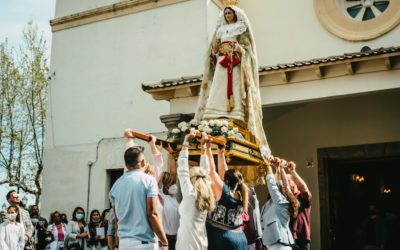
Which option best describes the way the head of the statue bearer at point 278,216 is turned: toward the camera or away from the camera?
away from the camera

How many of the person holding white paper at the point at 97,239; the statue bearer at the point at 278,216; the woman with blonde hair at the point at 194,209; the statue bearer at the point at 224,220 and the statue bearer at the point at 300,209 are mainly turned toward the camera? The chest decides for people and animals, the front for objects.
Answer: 1

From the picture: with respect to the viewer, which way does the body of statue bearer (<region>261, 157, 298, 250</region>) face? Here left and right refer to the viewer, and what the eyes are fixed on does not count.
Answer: facing to the left of the viewer

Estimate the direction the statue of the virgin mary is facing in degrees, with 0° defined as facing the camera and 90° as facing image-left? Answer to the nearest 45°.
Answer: approximately 45°

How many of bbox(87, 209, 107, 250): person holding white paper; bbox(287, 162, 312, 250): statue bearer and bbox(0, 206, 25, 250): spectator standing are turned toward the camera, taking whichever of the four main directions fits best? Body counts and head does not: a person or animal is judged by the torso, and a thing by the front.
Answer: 2

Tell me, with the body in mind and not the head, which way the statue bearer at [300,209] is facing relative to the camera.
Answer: to the viewer's left

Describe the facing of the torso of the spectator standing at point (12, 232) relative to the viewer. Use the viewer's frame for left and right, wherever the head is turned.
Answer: facing the viewer

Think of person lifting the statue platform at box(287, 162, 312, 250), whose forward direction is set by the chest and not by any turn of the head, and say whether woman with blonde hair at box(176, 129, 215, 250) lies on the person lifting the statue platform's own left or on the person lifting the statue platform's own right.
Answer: on the person lifting the statue platform's own left

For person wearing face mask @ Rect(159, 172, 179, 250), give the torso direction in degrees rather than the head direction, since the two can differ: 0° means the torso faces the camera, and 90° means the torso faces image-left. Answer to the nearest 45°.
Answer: approximately 315°

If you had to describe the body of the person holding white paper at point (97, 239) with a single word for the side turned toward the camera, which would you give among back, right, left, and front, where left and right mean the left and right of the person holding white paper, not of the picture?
front

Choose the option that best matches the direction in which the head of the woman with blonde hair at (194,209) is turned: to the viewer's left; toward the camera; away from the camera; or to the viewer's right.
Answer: away from the camera

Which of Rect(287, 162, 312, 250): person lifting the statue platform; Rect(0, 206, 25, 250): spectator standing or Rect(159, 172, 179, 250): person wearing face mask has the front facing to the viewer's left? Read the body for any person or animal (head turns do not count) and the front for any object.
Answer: Rect(287, 162, 312, 250): person lifting the statue platform
